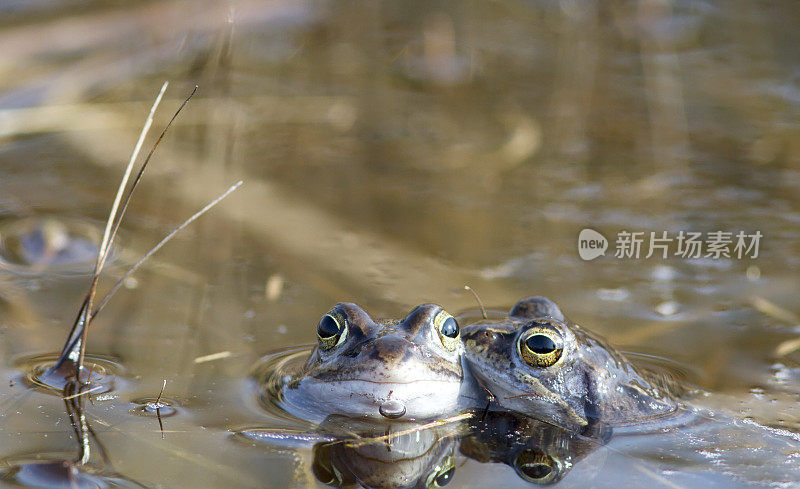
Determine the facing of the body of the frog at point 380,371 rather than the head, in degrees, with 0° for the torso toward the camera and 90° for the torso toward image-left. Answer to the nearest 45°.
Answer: approximately 0°
